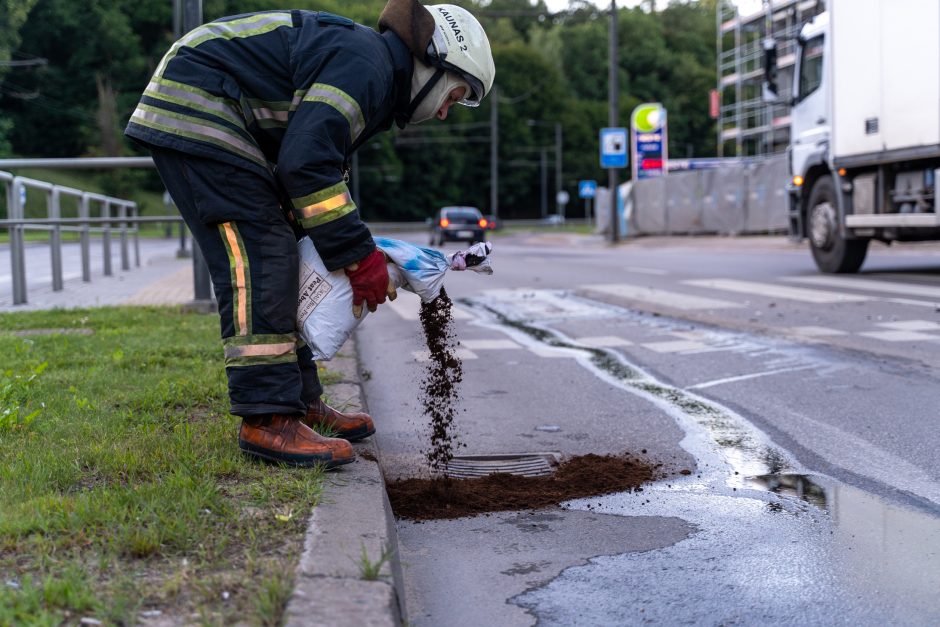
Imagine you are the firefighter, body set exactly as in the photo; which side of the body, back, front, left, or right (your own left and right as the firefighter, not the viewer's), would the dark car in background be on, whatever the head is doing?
left

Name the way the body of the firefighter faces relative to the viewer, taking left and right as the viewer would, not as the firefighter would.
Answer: facing to the right of the viewer

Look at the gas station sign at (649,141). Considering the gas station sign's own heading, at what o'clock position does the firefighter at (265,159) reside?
The firefighter is roughly at 12 o'clock from the gas station sign.

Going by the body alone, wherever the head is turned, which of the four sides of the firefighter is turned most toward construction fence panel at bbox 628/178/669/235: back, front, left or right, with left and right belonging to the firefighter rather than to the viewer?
left

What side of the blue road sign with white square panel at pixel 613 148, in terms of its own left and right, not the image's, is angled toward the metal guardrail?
front

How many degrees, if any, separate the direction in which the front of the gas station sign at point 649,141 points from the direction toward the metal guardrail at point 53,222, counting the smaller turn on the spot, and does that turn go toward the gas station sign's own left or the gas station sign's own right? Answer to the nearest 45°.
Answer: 0° — it already faces it

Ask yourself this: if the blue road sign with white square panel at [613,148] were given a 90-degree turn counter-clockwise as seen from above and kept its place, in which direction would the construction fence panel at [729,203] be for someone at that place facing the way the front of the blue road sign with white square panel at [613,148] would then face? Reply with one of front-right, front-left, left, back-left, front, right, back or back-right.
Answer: front

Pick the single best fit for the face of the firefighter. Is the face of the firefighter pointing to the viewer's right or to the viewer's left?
to the viewer's right
